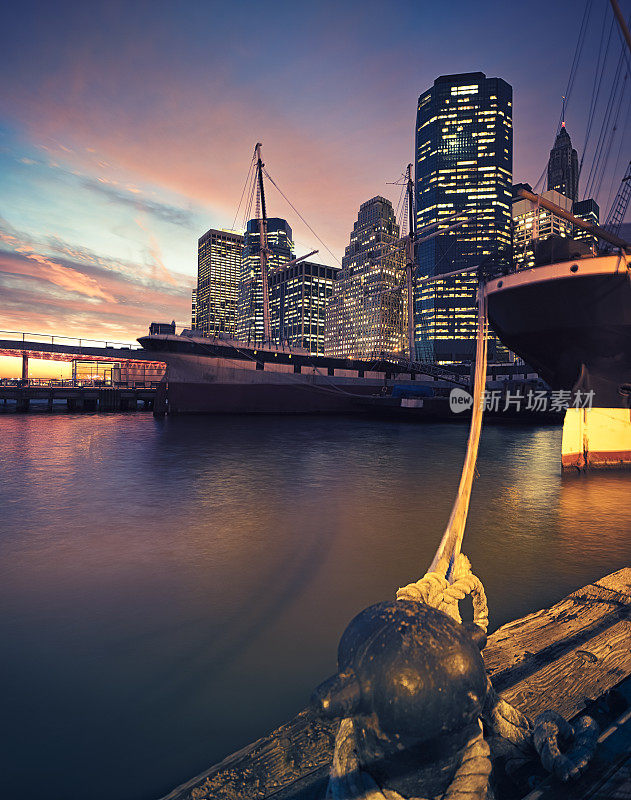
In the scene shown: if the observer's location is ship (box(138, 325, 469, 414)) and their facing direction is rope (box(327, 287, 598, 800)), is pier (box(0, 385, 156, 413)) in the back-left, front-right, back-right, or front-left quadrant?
back-right

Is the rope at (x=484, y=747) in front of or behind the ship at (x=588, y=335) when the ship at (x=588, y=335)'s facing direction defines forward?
behind
